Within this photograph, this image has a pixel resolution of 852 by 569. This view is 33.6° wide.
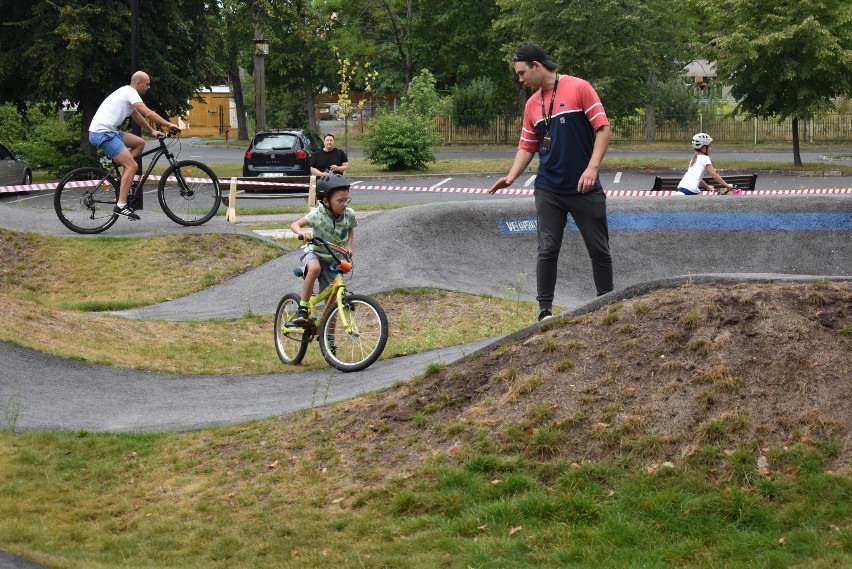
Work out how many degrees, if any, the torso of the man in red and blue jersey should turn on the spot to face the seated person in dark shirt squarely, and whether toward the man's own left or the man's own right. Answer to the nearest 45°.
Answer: approximately 135° to the man's own right

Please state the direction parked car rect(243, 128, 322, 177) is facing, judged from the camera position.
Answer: facing away from the viewer

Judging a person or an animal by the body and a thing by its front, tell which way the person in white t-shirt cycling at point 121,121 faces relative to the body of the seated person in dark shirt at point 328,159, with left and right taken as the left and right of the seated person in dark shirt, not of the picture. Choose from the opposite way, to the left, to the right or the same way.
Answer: to the left

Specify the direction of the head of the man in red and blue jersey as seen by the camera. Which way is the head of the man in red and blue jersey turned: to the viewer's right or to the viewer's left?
to the viewer's left

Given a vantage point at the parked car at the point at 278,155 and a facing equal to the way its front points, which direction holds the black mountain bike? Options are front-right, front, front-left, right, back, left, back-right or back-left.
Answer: back

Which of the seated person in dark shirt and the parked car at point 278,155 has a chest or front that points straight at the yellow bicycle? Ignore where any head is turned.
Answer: the seated person in dark shirt

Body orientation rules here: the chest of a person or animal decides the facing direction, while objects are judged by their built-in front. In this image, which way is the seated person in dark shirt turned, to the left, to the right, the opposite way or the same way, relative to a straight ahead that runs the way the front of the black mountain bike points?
to the right

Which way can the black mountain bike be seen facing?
to the viewer's right

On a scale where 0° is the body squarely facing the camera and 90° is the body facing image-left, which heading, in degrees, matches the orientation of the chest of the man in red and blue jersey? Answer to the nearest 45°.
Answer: approximately 45°

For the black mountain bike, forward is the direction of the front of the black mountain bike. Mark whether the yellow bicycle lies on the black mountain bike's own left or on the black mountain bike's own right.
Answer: on the black mountain bike's own right

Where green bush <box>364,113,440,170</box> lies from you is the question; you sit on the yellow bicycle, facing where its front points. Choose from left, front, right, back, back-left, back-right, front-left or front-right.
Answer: back-left

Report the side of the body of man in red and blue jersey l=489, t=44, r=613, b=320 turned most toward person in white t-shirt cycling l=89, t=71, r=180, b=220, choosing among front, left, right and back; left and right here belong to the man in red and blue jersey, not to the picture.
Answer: right

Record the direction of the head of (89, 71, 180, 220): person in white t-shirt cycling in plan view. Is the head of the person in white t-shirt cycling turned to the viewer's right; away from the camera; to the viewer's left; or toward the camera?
to the viewer's right
